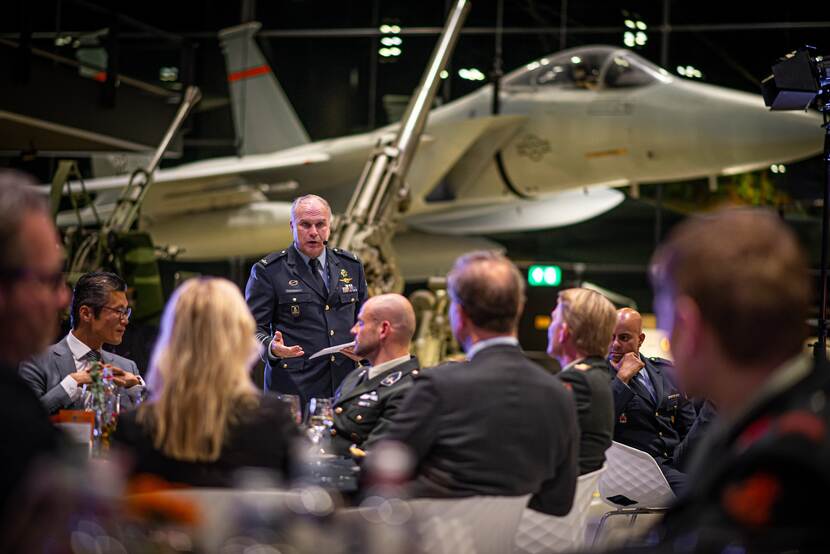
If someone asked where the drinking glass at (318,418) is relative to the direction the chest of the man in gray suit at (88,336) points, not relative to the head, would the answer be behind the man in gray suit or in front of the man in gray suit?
in front

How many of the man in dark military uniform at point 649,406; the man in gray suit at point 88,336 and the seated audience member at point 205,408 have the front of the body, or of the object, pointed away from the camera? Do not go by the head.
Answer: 1

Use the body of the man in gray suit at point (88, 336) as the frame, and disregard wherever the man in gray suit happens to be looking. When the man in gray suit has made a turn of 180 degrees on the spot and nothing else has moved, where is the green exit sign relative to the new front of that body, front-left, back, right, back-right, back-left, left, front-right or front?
right

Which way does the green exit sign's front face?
toward the camera

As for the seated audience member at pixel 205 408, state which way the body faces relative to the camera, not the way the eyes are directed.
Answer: away from the camera

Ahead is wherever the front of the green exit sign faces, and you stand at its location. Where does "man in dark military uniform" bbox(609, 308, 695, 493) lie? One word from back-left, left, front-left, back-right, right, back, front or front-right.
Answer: front

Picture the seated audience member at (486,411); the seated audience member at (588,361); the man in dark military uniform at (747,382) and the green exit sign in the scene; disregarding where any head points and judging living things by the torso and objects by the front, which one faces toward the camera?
the green exit sign

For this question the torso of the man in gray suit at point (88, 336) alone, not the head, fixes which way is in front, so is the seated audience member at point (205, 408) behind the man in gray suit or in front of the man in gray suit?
in front

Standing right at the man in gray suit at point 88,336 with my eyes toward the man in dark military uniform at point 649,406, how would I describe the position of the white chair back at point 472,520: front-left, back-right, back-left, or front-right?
front-right

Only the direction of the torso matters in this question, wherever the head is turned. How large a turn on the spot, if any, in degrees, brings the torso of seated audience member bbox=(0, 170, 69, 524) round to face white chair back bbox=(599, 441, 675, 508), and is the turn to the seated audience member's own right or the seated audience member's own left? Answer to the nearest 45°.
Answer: approximately 45° to the seated audience member's own left

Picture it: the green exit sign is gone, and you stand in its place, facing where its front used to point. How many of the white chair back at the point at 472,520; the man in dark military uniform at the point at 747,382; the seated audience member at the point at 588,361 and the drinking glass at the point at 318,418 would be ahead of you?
4

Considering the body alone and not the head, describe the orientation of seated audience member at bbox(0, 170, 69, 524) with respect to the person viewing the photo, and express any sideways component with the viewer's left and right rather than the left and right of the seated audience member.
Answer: facing to the right of the viewer

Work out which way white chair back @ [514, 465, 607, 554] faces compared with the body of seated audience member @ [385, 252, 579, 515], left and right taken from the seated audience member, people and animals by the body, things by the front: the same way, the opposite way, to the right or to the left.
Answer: the same way

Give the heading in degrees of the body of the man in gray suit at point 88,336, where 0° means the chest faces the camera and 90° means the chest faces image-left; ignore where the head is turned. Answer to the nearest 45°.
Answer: approximately 315°

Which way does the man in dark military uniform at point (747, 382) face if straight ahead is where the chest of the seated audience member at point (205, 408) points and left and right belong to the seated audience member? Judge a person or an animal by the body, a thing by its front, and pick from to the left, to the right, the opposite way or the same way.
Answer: the same way

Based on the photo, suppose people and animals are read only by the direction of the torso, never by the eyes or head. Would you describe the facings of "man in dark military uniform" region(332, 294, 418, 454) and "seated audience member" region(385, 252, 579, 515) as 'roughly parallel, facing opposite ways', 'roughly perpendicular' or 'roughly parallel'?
roughly perpendicular

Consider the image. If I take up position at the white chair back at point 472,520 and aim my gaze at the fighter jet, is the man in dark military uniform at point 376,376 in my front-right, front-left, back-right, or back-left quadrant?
front-left

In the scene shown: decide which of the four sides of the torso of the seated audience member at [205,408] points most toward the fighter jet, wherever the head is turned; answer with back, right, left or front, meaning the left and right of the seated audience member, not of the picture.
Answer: front

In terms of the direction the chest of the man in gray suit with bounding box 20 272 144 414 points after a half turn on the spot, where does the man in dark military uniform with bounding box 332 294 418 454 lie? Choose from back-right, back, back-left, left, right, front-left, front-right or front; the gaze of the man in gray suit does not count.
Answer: back

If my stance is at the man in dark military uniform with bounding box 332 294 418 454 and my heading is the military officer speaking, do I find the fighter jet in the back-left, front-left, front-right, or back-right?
front-right
